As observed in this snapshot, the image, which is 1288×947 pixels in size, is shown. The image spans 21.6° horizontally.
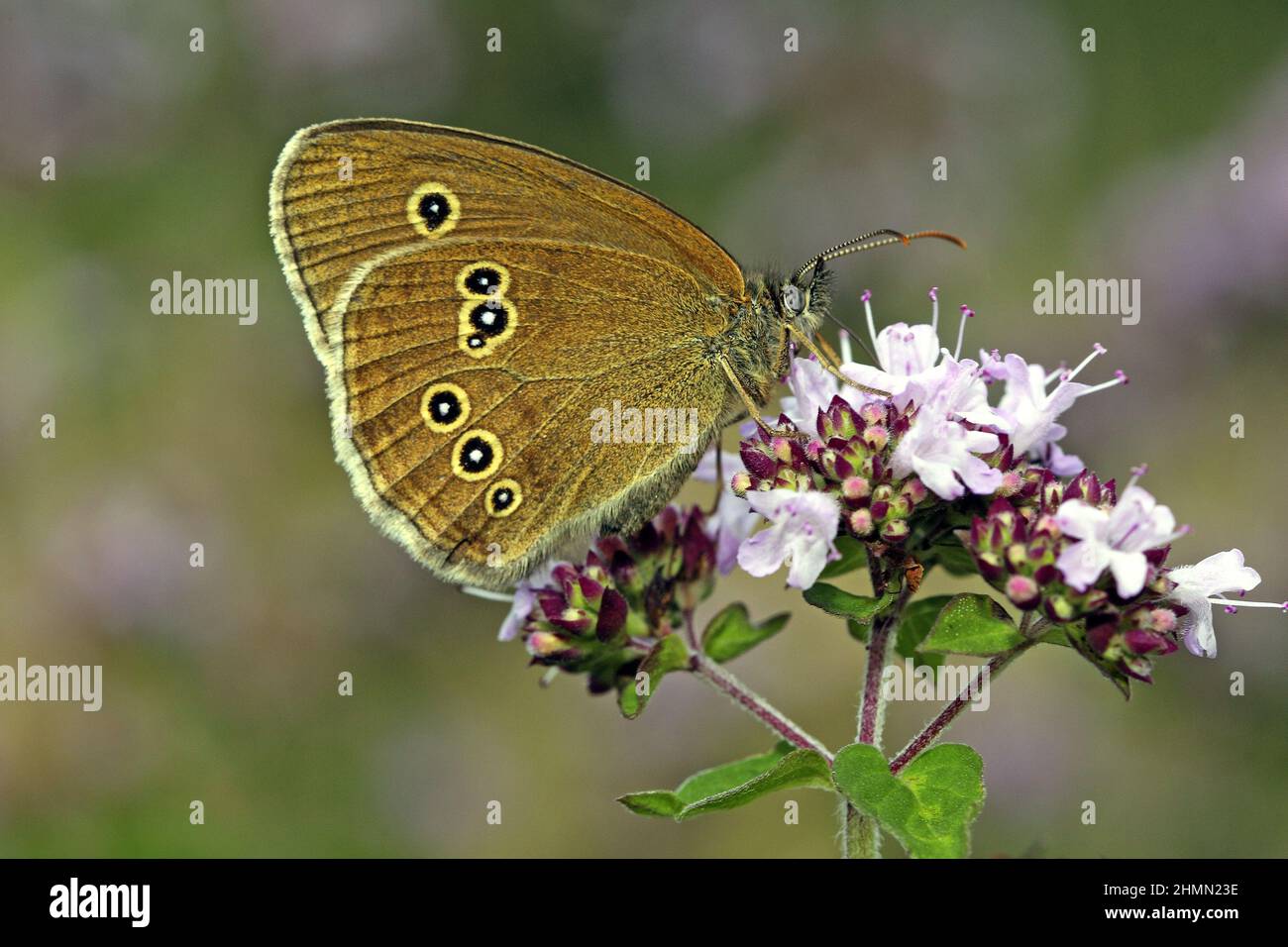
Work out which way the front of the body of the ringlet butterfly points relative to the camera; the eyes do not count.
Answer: to the viewer's right
